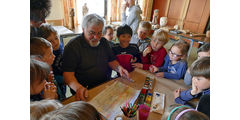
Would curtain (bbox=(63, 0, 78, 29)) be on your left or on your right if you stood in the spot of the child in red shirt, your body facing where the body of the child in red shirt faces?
on your right

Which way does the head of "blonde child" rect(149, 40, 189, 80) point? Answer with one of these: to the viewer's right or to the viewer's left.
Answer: to the viewer's left

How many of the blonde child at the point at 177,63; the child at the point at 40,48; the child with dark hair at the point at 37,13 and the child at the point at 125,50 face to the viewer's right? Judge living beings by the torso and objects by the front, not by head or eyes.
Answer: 2

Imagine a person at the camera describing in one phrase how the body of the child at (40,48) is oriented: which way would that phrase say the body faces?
to the viewer's right

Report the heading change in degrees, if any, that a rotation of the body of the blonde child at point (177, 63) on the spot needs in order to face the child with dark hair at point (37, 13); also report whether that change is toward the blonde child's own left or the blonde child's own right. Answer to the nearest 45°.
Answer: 0° — they already face them

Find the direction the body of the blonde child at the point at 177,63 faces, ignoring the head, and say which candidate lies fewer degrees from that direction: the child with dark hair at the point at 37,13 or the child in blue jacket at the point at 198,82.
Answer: the child with dark hair

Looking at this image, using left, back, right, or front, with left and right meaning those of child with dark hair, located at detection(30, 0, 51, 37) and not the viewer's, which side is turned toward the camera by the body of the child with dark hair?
right
